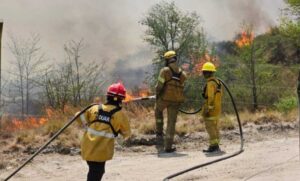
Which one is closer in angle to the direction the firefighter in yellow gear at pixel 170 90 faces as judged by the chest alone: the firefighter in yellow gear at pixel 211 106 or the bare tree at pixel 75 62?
the bare tree

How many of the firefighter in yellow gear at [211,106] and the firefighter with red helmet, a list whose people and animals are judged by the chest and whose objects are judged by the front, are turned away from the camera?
1

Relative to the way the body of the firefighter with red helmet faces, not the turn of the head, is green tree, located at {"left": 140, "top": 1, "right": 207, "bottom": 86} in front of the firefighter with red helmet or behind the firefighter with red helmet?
in front

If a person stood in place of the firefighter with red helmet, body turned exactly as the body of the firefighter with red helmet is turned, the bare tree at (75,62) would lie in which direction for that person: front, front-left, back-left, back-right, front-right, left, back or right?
front

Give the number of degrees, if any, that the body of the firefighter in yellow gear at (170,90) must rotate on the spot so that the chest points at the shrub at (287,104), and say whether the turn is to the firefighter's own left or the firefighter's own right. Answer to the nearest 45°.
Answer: approximately 90° to the firefighter's own right

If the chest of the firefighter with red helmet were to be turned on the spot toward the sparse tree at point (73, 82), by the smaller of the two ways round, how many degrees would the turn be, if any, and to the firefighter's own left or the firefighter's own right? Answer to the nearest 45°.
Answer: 0° — they already face it

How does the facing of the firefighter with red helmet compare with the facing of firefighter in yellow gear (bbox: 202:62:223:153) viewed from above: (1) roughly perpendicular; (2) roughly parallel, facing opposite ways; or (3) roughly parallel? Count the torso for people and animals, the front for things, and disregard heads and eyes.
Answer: roughly perpendicular

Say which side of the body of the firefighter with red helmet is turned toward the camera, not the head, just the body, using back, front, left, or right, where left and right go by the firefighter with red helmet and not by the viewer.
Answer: back

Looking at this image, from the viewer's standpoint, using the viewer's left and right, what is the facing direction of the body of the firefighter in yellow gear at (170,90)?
facing away from the viewer and to the left of the viewer

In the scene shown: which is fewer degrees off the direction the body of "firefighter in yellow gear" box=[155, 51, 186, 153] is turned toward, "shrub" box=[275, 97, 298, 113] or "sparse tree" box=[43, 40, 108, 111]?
the sparse tree

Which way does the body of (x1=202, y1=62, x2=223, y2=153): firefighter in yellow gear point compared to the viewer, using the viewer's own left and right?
facing to the left of the viewer

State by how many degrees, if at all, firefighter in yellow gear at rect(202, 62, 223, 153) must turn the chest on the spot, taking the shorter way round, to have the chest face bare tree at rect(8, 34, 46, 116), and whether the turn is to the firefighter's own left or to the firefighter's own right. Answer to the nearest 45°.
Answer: approximately 45° to the firefighter's own right

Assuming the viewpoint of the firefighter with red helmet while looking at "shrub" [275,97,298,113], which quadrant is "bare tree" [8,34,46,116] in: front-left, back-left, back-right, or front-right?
front-left
